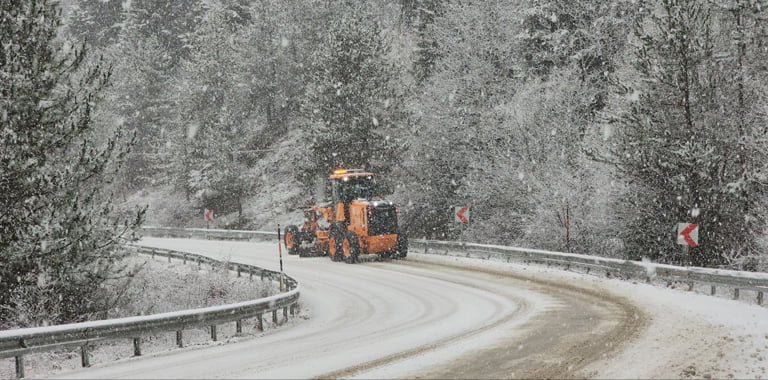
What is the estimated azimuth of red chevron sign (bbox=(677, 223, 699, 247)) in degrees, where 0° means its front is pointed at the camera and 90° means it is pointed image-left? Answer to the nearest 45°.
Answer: approximately 0°

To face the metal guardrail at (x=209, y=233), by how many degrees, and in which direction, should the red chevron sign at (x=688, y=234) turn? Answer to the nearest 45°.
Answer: approximately 135° to its right

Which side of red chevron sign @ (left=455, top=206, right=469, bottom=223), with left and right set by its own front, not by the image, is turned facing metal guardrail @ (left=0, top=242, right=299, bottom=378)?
front

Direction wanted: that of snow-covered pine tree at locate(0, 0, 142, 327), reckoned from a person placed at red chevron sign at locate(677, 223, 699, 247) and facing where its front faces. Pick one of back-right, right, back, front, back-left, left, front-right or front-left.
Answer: front-right

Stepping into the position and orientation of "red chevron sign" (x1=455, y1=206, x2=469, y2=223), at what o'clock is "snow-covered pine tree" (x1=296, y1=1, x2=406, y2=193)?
The snow-covered pine tree is roughly at 5 o'clock from the red chevron sign.

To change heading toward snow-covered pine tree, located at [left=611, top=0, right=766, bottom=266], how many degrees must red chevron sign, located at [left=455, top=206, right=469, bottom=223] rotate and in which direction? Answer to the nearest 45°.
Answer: approximately 45° to its left

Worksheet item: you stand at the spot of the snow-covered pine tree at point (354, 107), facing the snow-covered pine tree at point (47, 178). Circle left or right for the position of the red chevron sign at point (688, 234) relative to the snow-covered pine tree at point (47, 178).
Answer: left

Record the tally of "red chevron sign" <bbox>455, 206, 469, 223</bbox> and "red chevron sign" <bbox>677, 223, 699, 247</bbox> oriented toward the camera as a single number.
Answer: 2

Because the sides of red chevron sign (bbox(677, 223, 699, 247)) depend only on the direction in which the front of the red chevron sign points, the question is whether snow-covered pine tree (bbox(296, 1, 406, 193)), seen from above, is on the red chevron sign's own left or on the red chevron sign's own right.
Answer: on the red chevron sign's own right

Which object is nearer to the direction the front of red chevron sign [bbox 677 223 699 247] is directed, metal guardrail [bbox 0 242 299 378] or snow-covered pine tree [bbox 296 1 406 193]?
the metal guardrail

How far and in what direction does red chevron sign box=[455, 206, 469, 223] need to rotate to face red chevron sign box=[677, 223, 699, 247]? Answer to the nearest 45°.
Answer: approximately 45° to its left
